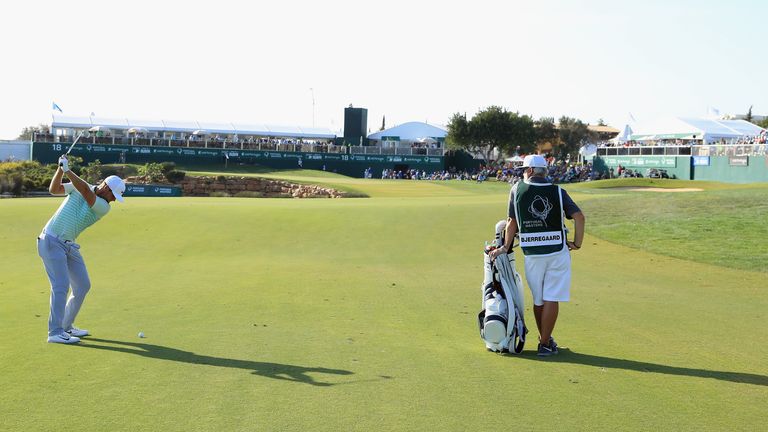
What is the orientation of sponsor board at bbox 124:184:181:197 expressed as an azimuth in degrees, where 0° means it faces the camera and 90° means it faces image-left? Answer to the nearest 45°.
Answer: approximately 0°

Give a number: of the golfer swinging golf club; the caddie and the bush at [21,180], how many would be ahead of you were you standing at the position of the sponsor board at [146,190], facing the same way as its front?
2

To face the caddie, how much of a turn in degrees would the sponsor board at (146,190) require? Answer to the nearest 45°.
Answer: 0° — it already faces them

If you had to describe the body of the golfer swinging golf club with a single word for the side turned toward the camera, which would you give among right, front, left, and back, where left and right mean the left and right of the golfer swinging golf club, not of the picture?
right

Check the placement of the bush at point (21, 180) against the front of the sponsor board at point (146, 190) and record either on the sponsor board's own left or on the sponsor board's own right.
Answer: on the sponsor board's own right

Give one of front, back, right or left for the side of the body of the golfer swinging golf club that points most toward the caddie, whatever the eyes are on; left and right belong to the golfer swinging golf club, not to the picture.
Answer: front

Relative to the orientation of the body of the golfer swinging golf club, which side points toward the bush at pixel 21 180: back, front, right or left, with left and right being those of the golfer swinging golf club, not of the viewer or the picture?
left

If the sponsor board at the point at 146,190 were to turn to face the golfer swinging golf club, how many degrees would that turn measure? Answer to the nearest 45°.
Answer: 0° — it already faces them

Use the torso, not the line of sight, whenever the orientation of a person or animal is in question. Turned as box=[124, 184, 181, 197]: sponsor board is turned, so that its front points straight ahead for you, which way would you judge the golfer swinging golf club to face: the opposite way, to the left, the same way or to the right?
to the left

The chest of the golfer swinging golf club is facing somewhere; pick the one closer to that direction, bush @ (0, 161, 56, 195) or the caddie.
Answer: the caddie
